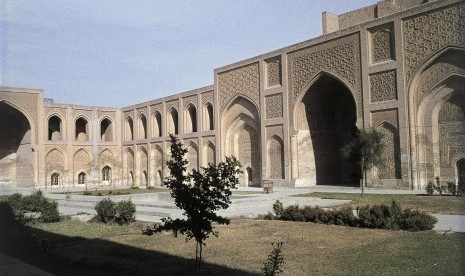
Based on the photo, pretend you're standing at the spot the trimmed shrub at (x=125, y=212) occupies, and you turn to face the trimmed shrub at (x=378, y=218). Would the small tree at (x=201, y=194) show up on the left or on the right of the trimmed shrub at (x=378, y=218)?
right

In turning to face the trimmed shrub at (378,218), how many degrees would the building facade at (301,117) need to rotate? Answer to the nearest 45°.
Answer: approximately 45° to its left

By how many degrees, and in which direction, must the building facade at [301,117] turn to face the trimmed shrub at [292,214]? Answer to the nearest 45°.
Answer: approximately 45° to its left

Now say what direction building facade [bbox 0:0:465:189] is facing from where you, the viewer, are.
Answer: facing the viewer and to the left of the viewer

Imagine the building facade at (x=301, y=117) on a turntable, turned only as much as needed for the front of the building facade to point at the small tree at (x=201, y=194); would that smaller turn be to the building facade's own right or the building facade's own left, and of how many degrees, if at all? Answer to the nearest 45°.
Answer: approximately 45° to the building facade's own left

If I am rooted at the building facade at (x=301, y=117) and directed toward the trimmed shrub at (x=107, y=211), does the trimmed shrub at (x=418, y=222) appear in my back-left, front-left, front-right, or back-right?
front-left

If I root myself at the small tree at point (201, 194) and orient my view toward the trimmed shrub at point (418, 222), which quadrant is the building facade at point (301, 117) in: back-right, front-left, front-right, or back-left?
front-left

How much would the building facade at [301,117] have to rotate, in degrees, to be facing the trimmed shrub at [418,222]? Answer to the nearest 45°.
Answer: approximately 45° to its left
